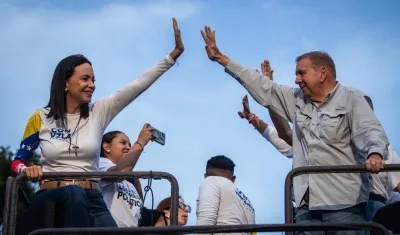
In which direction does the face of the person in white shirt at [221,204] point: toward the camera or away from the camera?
away from the camera

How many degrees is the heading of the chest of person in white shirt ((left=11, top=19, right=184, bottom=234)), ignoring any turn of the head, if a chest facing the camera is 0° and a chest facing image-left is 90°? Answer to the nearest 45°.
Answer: approximately 315°

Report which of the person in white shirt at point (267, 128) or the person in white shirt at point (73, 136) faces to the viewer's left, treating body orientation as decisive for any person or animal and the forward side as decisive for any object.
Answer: the person in white shirt at point (267, 128)

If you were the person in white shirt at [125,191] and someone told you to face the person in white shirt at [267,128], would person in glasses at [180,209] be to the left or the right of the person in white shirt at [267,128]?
left

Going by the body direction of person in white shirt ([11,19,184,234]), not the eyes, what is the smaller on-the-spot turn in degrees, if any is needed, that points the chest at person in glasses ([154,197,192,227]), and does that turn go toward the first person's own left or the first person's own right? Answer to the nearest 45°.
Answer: approximately 90° to the first person's own left

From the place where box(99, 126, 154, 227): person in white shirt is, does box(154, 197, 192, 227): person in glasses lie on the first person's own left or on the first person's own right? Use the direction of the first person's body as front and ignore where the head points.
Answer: on the first person's own left
